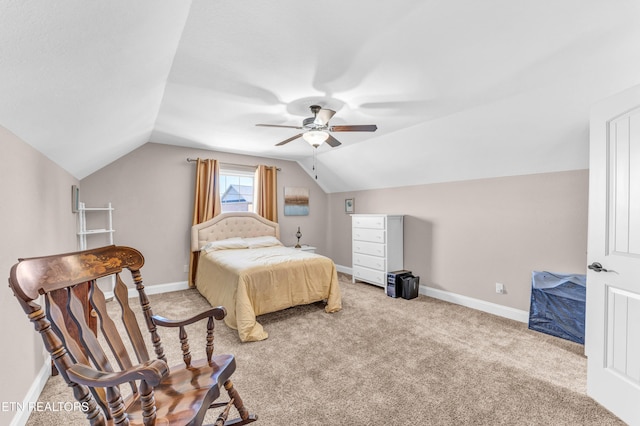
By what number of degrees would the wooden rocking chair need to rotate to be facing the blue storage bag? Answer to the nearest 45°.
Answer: approximately 45° to its left

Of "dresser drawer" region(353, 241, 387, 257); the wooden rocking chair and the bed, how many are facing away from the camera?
0

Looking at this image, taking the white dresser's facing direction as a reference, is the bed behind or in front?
in front

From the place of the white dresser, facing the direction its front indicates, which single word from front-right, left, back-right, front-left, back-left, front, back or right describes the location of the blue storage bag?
left

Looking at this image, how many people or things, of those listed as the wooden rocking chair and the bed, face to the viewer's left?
0

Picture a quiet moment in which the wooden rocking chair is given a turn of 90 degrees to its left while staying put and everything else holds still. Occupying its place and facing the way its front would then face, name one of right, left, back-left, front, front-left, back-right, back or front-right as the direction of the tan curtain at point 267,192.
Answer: front

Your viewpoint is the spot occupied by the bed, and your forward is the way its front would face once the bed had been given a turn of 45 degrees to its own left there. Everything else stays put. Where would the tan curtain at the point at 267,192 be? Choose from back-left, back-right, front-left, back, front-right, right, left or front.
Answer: left

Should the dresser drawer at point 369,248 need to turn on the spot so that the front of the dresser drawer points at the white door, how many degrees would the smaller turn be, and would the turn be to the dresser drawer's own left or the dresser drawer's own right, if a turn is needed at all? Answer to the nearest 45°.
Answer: approximately 90° to the dresser drawer's own left

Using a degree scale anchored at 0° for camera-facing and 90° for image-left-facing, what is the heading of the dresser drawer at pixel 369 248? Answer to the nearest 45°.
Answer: approximately 45°

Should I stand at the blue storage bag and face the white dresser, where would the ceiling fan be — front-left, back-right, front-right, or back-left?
front-left

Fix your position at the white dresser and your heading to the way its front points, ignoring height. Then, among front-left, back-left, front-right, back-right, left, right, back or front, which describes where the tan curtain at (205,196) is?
front-right

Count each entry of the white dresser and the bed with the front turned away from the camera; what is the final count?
0

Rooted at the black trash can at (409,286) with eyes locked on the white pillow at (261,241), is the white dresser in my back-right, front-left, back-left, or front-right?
front-right

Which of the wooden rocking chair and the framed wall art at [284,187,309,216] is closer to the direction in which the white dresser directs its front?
the wooden rocking chair

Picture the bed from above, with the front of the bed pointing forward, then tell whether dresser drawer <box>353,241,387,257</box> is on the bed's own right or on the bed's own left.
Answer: on the bed's own left

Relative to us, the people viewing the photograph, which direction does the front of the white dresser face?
facing the viewer and to the left of the viewer

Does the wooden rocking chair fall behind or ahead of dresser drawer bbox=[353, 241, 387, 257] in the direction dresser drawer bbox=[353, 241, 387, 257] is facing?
ahead

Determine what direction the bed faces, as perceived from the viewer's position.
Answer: facing the viewer and to the right of the viewer
